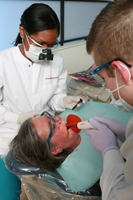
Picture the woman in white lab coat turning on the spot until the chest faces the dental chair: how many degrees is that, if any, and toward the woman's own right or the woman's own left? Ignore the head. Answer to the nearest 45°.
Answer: approximately 45° to the woman's own right

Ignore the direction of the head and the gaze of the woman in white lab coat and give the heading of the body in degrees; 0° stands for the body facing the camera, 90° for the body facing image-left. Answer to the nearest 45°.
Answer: approximately 315°
